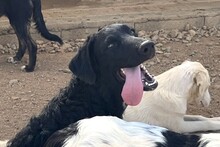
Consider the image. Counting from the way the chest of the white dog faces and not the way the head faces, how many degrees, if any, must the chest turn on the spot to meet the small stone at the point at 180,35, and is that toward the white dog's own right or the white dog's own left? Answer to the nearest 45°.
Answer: approximately 90° to the white dog's own left

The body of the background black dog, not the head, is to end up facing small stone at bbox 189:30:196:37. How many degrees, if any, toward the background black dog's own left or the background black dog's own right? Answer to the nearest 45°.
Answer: approximately 180°

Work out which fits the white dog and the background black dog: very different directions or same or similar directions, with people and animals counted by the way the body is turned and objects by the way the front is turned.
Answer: very different directions

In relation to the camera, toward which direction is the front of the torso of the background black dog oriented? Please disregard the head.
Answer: to the viewer's left

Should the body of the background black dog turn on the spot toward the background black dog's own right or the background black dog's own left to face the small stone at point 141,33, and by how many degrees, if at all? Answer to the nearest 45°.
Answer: approximately 180°

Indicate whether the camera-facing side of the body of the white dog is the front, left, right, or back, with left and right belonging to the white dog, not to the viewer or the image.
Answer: right

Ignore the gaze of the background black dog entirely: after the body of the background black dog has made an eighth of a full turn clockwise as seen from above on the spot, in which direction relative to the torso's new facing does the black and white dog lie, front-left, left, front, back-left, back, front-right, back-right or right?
back-left

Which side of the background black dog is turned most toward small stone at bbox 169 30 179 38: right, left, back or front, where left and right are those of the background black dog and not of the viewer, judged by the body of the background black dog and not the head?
back

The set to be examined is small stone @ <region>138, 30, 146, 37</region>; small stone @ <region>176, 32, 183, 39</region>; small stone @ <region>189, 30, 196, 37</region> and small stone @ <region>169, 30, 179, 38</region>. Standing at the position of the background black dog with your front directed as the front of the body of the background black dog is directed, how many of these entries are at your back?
4
